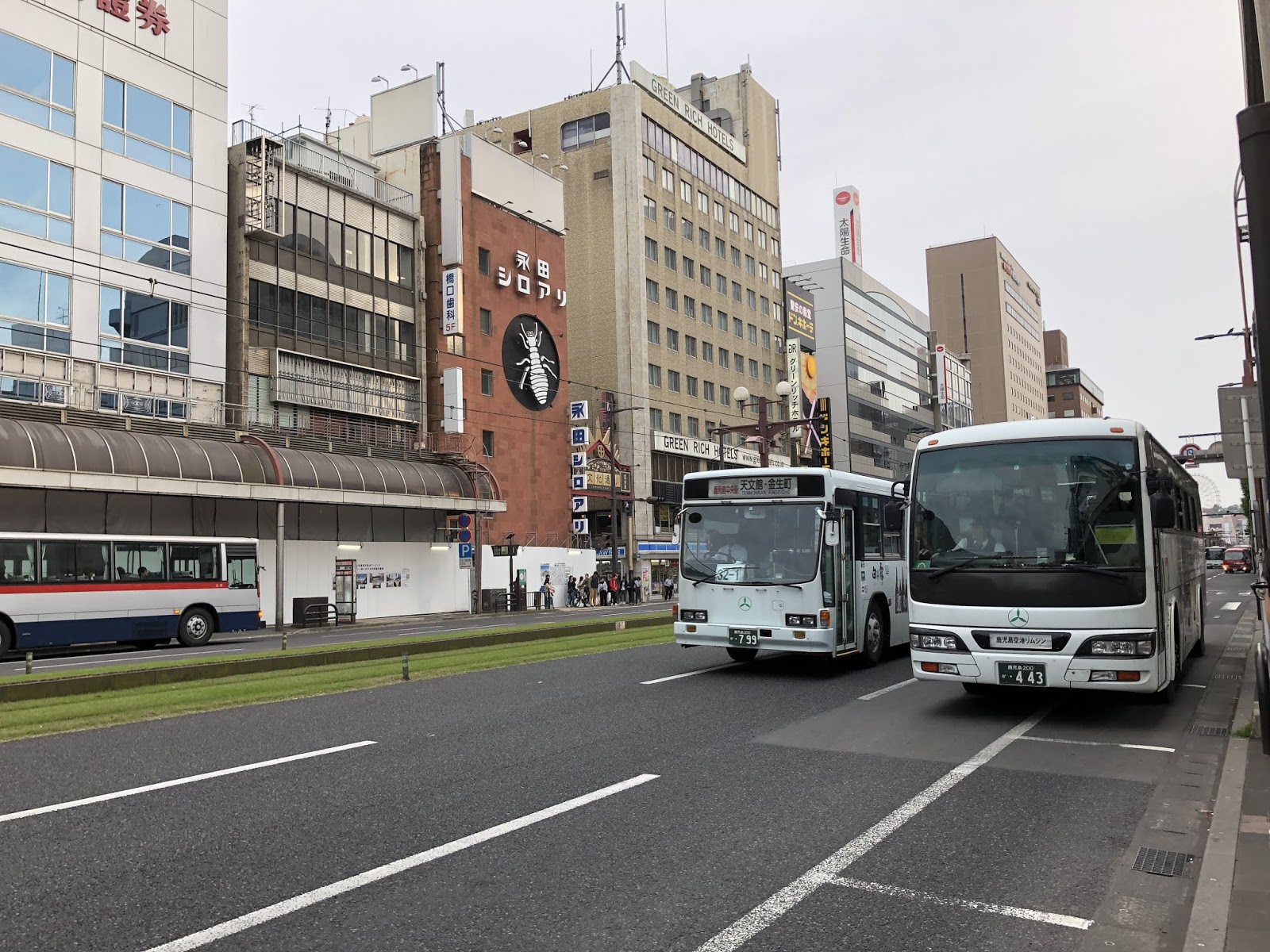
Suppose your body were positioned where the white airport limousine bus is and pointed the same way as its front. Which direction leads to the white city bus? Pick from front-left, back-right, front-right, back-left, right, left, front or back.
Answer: back-right

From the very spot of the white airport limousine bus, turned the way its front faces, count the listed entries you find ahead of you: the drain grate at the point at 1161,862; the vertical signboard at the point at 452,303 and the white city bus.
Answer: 1

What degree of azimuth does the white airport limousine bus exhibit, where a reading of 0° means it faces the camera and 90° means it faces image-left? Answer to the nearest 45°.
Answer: approximately 0°

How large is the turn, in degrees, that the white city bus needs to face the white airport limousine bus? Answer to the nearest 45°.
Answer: approximately 90° to its left

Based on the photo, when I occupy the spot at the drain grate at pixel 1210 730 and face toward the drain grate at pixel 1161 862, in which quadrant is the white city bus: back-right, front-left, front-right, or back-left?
back-right

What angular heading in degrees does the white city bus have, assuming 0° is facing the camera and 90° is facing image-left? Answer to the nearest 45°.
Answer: approximately 45°

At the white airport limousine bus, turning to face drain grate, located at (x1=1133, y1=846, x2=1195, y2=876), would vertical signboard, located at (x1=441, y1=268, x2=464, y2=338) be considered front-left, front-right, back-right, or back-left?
back-right

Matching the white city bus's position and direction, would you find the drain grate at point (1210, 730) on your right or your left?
on your left

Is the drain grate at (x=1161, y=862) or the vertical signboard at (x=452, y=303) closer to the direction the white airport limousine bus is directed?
the drain grate

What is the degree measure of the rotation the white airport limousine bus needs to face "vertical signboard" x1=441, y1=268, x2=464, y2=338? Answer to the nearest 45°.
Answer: approximately 135° to its right

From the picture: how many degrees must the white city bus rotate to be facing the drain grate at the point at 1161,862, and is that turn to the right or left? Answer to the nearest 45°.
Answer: approximately 45° to its left

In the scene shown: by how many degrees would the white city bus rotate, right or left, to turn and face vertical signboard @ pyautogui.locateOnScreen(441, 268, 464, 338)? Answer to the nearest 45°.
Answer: approximately 90° to its right

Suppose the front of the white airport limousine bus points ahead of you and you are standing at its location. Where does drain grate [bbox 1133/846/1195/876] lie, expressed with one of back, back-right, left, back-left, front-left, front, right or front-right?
front

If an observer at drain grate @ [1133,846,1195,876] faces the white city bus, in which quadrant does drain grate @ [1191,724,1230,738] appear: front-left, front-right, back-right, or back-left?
front-right

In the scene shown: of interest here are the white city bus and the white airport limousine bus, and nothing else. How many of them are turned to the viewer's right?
0
